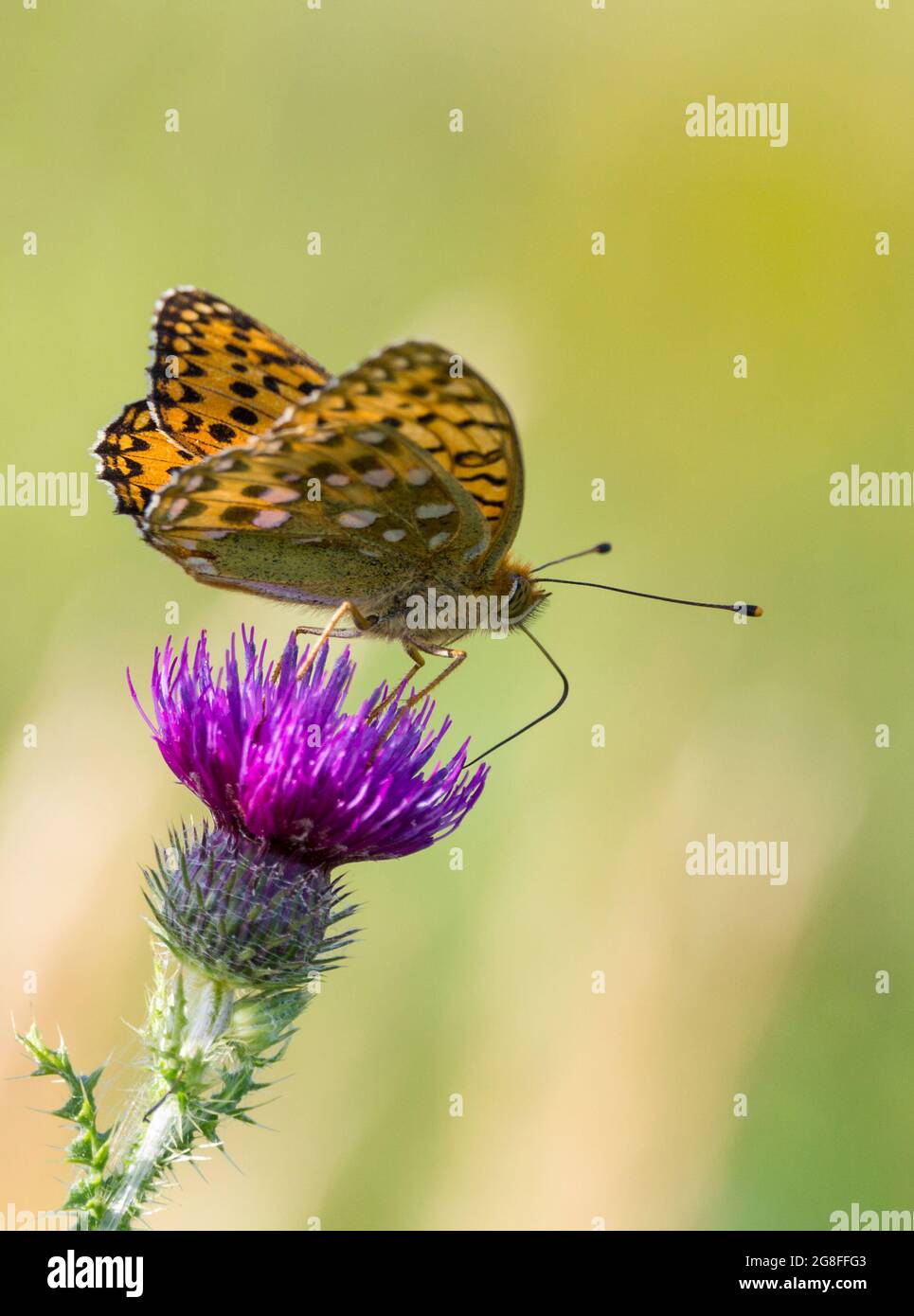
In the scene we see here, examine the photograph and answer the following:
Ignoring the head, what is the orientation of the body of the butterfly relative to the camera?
to the viewer's right
